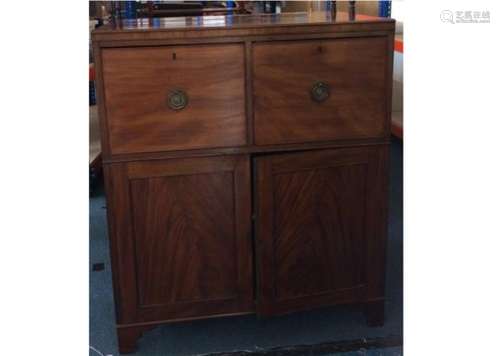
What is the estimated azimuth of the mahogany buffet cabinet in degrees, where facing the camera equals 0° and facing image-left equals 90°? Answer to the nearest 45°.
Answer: approximately 0°

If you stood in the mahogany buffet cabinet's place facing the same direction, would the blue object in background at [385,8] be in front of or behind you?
behind

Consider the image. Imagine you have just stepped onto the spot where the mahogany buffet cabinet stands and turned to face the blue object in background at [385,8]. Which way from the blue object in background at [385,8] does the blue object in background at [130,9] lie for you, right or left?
left

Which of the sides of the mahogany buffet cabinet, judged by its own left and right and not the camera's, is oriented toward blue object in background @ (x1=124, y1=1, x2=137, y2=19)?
back
